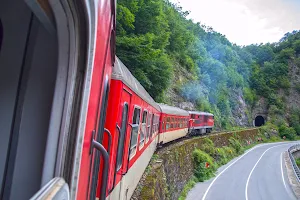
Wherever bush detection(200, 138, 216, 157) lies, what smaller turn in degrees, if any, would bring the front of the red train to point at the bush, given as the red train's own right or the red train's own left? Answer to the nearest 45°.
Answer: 0° — it already faces it

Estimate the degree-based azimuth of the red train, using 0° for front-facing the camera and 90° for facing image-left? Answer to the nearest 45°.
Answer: approximately 225°

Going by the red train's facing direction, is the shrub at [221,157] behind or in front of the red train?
in front
